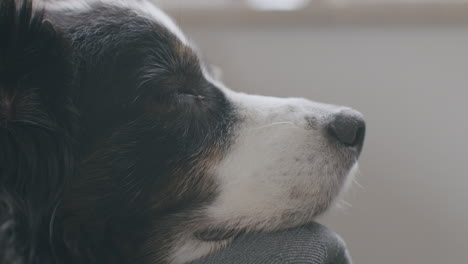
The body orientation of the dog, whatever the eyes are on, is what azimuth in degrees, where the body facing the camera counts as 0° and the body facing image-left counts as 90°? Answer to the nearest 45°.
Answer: approximately 270°
